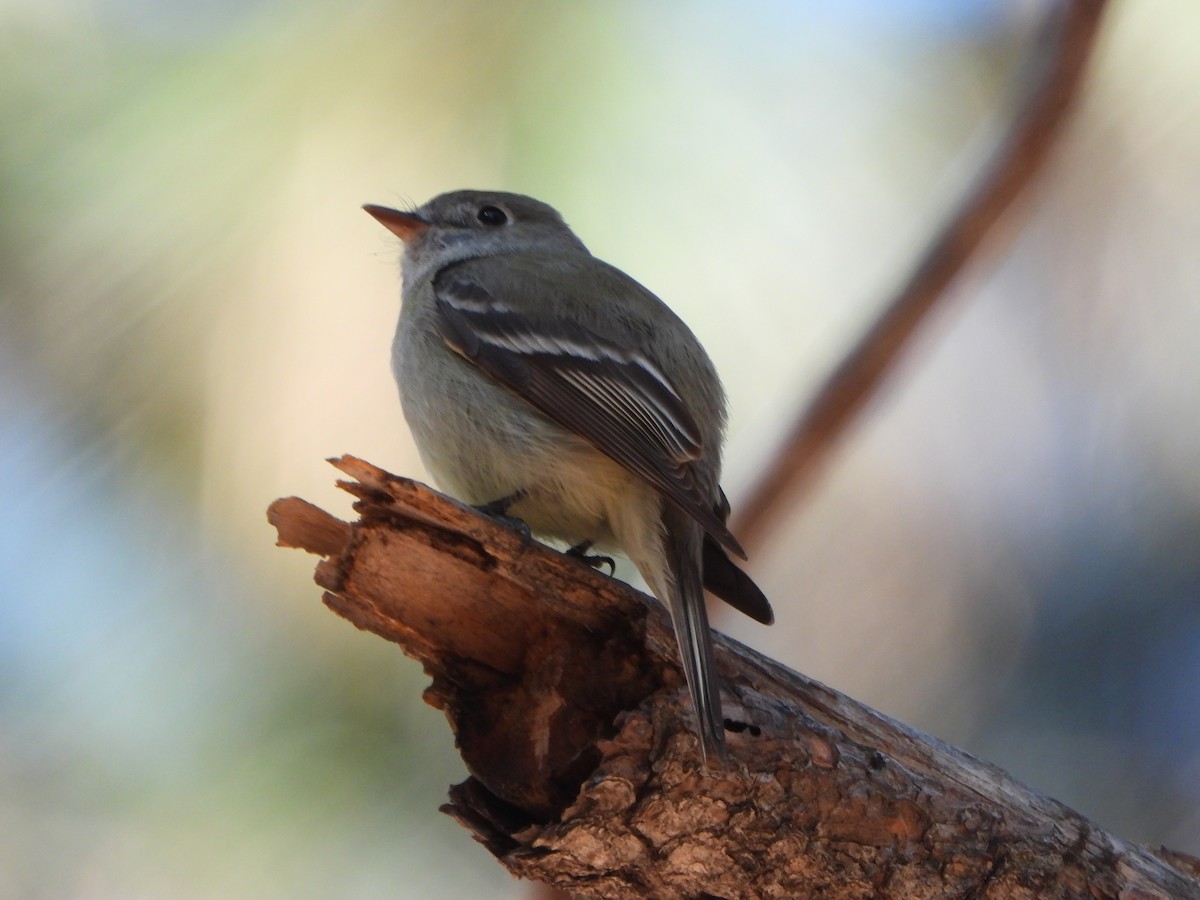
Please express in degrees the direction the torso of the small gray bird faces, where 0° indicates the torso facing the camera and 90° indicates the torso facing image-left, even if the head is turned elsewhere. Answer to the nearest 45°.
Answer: approximately 90°
